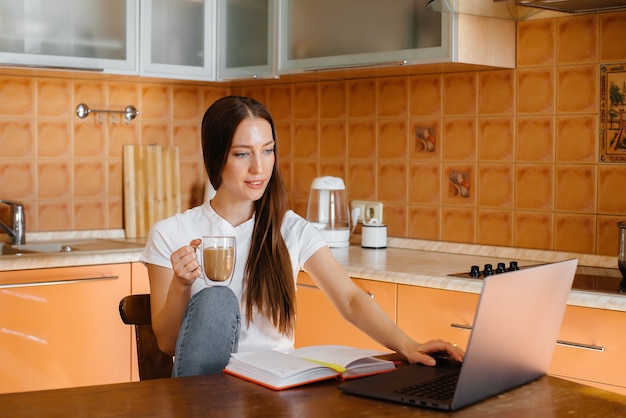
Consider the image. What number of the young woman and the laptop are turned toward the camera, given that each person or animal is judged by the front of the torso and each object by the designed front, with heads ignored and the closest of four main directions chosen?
1

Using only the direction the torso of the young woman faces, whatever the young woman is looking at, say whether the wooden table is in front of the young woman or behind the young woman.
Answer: in front

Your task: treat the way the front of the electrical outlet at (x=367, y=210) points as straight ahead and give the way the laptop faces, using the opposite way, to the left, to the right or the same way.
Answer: to the right

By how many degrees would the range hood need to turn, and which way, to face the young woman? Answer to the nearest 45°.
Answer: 0° — it already faces them

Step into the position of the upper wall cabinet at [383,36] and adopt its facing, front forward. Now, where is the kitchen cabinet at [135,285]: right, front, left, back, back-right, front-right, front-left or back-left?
front-right

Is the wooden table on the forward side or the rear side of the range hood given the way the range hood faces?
on the forward side

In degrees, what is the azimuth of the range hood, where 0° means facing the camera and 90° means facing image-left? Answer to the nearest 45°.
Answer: approximately 45°

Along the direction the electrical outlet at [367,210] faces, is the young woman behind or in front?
in front

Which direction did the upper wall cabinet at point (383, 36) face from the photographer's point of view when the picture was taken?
facing the viewer and to the left of the viewer

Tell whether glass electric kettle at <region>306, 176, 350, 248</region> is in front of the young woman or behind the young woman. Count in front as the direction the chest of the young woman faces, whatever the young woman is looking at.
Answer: behind

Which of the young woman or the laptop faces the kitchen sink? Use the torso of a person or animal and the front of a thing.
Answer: the laptop

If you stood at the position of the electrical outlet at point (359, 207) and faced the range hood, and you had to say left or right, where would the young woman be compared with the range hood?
right

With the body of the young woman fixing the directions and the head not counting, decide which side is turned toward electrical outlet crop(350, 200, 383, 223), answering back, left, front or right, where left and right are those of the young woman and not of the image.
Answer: back

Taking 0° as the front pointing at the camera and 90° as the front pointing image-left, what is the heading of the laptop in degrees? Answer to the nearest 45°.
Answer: approximately 135°

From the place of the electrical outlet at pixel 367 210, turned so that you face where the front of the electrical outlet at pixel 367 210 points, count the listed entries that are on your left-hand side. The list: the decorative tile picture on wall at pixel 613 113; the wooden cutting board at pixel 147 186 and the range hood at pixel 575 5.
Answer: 2
